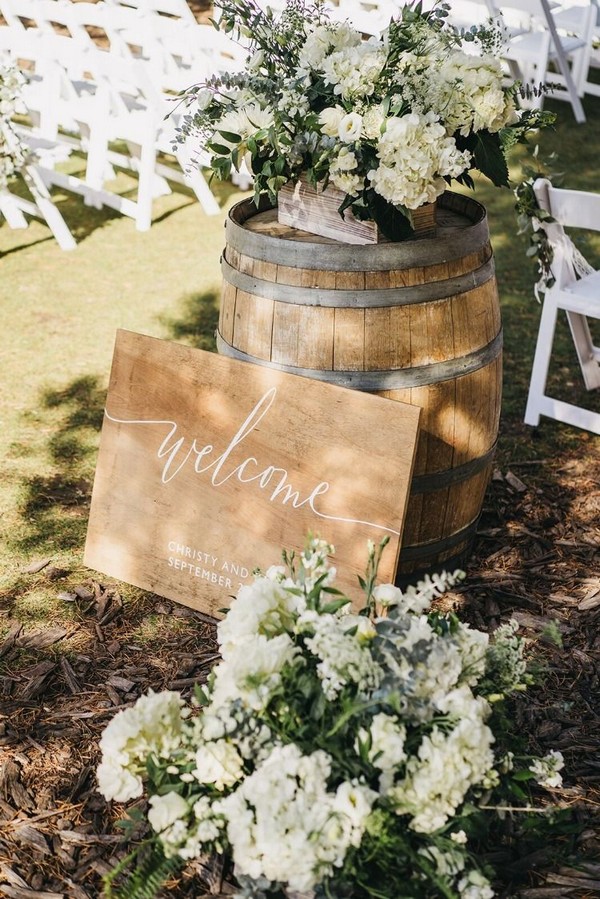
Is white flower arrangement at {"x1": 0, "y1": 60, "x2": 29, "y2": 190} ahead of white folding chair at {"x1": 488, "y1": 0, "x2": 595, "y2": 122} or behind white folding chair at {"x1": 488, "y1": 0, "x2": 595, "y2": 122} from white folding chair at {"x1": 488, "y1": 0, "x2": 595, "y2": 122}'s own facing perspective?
behind

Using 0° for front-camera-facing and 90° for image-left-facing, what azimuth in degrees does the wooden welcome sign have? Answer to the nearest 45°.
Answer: approximately 45°

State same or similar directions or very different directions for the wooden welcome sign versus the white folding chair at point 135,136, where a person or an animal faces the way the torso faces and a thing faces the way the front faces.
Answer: very different directions

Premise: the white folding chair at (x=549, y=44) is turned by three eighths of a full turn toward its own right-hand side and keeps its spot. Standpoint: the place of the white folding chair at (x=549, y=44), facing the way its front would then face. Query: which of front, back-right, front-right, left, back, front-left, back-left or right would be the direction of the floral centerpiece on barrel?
front

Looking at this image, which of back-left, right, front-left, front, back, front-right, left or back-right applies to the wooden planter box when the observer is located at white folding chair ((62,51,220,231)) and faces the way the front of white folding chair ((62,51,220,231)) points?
back-right

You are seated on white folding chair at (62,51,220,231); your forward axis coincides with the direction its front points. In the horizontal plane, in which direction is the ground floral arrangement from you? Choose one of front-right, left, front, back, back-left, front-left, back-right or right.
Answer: back-right

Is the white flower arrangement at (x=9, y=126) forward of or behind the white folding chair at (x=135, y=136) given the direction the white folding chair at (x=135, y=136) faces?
behind
